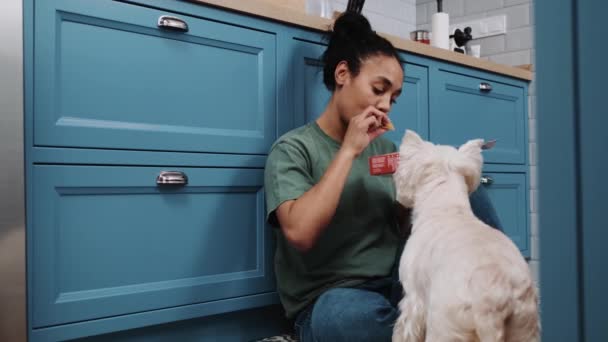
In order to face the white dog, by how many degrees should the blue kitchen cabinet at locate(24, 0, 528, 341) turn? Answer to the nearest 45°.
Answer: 0° — it already faces it

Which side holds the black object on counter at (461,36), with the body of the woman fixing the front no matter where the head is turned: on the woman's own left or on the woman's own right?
on the woman's own left

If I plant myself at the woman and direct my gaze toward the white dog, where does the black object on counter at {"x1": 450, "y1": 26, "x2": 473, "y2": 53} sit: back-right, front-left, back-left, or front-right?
back-left

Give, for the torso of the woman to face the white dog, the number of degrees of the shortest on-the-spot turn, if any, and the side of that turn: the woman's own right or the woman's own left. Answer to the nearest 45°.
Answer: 0° — they already face it

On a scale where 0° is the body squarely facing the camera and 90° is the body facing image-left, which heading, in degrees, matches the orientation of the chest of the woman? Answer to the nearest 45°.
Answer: approximately 315°

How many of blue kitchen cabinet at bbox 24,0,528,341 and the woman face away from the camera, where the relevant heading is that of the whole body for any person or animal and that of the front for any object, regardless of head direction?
0

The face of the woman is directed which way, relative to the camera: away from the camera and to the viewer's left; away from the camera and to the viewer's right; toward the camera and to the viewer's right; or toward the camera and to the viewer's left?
toward the camera and to the viewer's right

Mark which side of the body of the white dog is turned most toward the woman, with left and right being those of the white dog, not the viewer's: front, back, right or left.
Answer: front

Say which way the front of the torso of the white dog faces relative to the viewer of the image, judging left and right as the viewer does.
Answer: facing away from the viewer and to the left of the viewer

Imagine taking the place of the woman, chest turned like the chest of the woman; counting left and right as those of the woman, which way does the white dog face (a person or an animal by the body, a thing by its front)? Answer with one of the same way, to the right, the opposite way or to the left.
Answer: the opposite way
